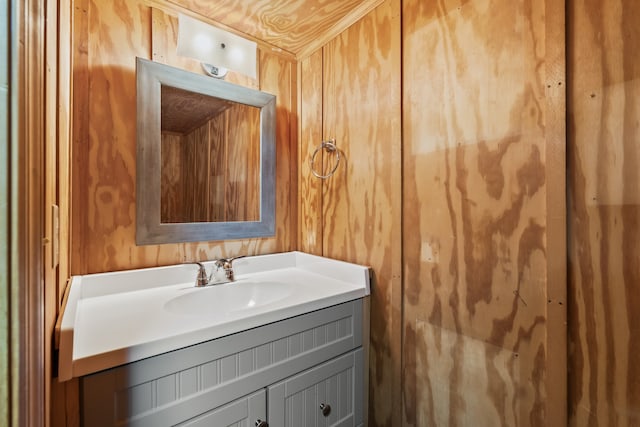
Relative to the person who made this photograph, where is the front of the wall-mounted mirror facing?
facing the viewer and to the right of the viewer

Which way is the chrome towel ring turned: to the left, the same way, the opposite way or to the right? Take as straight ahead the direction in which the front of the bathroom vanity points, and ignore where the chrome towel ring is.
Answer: to the right

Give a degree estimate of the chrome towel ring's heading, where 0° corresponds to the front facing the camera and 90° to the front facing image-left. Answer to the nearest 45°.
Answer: approximately 45°

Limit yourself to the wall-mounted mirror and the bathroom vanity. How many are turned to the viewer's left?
0

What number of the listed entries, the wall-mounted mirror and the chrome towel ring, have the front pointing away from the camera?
0

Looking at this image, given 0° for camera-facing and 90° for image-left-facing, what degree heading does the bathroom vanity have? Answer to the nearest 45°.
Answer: approximately 315°

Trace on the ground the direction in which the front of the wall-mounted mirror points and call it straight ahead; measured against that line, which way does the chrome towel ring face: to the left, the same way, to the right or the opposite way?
to the right

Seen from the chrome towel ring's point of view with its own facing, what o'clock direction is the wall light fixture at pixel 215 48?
The wall light fixture is roughly at 1 o'clock from the chrome towel ring.
